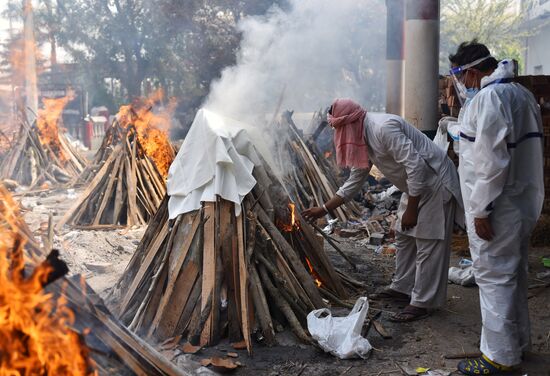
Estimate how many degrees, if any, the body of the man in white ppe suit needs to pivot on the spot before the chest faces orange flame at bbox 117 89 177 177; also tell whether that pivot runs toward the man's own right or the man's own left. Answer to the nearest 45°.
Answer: approximately 45° to the man's own right

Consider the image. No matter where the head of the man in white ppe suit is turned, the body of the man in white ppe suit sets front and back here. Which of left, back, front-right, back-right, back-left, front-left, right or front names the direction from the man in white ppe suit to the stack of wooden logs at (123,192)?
front-right

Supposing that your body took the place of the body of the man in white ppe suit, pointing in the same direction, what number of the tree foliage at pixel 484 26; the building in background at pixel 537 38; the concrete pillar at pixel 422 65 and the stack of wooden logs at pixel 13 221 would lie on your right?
3

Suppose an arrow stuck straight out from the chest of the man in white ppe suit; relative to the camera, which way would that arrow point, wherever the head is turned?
to the viewer's left

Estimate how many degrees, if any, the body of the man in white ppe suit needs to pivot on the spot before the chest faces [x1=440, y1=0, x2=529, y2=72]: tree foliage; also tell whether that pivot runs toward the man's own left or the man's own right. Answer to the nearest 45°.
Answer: approximately 90° to the man's own right

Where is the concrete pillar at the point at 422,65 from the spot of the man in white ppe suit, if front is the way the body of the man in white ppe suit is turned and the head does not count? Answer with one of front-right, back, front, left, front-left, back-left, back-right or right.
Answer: right

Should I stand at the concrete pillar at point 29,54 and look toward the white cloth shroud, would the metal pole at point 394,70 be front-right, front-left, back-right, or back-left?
front-left

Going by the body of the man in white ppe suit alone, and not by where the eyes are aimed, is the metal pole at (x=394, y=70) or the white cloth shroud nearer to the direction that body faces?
the white cloth shroud

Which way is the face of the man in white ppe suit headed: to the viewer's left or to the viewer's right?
to the viewer's left

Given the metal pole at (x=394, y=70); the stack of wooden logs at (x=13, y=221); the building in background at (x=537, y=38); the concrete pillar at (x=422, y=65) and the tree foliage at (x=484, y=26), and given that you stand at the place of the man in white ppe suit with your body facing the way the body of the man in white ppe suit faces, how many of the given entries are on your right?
4

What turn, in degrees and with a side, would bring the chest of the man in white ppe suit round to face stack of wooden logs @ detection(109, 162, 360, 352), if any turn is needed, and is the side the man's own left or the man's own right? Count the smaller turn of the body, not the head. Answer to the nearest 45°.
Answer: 0° — they already face it

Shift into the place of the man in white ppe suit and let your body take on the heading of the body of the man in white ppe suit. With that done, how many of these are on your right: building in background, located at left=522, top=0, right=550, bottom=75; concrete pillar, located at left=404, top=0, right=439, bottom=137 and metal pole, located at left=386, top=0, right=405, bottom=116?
3

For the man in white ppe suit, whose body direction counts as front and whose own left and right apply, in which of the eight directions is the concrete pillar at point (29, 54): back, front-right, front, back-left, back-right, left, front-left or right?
front-right

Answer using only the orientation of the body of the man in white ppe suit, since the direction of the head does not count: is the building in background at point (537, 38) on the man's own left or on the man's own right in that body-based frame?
on the man's own right

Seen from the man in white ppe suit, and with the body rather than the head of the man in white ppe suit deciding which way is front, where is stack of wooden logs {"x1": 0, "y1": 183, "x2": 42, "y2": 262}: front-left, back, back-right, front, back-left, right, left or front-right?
front-left

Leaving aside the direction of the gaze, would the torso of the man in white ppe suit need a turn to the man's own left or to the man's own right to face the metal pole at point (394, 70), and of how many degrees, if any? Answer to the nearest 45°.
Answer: approximately 90° to the man's own right
